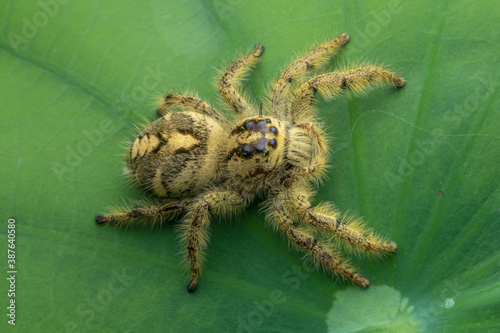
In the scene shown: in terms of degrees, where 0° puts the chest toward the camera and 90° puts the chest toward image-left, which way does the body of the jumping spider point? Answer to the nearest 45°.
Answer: approximately 270°
